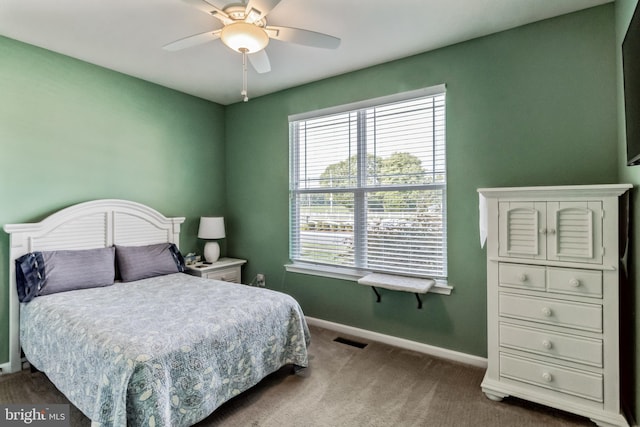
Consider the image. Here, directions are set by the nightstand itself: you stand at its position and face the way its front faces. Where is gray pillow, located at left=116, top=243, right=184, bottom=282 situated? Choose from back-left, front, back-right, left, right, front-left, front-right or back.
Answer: right

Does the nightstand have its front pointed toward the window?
yes

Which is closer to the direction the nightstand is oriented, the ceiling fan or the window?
the window

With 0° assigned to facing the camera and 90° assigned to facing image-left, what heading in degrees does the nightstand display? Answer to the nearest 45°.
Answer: approximately 315°

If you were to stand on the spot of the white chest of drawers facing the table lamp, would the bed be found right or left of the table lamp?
left

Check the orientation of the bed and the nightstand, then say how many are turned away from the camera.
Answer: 0

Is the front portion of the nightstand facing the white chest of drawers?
yes

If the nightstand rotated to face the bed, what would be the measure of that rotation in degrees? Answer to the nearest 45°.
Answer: approximately 45° to its right

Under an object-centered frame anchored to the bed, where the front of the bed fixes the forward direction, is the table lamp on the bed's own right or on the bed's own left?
on the bed's own left

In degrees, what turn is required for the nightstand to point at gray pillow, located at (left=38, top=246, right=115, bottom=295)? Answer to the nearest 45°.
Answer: approximately 90° to its right

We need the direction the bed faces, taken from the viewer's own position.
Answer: facing the viewer and to the right of the viewer
